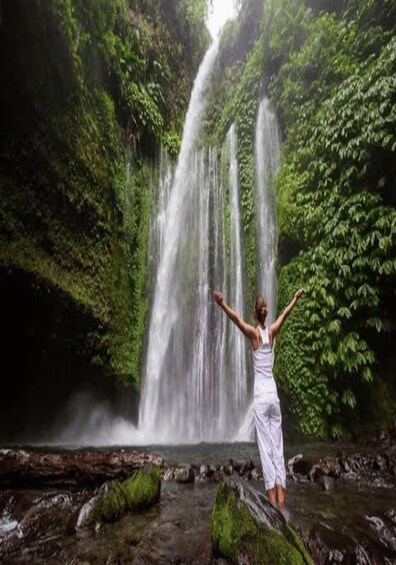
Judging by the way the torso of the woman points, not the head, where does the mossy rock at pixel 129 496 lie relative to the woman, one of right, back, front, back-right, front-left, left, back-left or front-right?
left

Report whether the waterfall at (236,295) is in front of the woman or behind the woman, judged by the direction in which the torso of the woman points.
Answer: in front

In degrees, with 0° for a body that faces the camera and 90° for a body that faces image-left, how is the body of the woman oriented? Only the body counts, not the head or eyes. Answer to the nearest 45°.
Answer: approximately 180°

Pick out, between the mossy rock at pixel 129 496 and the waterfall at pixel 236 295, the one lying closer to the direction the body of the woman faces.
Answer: the waterfall
